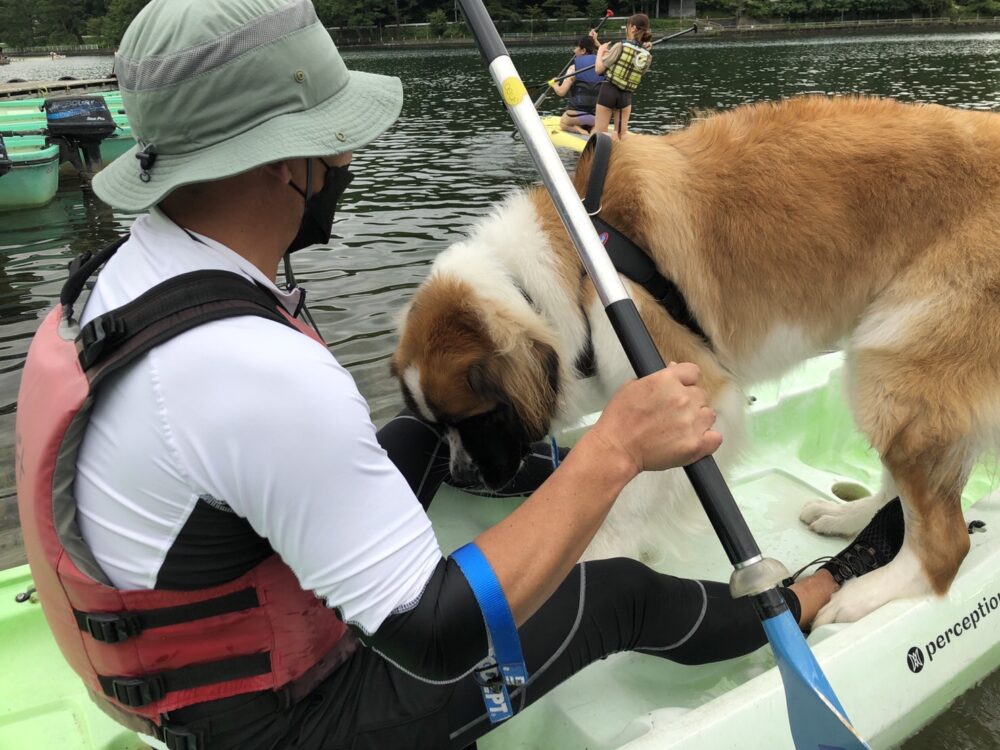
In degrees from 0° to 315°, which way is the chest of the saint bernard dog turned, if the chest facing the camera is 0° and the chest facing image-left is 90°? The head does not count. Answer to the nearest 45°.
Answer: approximately 90°

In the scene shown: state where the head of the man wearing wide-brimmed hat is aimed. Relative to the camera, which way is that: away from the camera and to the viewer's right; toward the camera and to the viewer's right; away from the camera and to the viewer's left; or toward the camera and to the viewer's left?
away from the camera and to the viewer's right

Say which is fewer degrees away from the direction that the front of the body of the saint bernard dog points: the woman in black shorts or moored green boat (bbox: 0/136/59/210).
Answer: the moored green boat

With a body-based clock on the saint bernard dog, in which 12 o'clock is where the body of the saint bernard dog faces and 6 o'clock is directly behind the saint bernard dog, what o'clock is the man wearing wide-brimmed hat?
The man wearing wide-brimmed hat is roughly at 10 o'clock from the saint bernard dog.

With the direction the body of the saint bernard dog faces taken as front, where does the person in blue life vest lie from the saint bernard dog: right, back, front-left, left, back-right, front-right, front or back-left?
right

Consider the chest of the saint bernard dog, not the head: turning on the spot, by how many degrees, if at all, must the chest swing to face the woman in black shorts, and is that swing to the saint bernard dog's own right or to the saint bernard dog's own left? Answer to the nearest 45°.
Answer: approximately 90° to the saint bernard dog's own right

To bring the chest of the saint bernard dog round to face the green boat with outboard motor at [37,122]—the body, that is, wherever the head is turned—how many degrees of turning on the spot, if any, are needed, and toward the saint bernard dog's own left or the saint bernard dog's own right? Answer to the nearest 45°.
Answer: approximately 45° to the saint bernard dog's own right

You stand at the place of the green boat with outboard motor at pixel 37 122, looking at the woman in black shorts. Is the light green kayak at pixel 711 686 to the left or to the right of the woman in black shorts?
right
